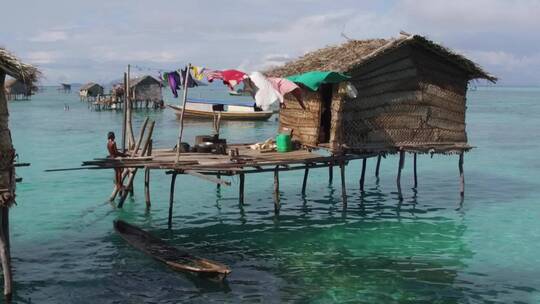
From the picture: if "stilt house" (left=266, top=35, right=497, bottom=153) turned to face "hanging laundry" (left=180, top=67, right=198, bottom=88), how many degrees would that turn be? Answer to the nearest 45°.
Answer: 0° — it already faces it

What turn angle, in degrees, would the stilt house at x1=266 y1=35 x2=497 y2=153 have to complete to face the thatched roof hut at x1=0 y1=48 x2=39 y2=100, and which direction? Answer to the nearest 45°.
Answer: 0° — it already faces it

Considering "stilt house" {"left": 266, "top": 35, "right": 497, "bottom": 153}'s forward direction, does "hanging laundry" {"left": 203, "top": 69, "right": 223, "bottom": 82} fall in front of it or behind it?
in front

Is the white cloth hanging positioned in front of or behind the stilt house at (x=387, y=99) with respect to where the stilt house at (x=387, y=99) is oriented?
in front

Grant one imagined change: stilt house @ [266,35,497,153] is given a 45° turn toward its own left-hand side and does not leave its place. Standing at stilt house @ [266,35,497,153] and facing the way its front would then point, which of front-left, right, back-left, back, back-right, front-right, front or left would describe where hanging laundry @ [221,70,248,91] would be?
front-right

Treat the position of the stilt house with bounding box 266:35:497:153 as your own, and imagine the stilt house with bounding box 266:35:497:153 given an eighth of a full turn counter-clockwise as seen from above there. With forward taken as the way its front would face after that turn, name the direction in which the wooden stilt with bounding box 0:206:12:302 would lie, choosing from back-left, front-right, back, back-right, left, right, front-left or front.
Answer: front-right

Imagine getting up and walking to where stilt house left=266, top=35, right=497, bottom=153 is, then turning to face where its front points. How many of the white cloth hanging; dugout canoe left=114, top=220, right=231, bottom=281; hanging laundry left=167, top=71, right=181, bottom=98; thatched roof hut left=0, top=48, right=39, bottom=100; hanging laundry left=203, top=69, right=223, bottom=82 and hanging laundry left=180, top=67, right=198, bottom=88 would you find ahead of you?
6

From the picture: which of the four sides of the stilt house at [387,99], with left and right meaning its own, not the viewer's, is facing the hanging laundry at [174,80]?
front

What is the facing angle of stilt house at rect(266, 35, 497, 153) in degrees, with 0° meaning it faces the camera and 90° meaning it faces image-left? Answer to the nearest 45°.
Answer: approximately 45°

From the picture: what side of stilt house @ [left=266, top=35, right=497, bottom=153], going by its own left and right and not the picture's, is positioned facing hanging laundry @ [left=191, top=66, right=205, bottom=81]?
front
